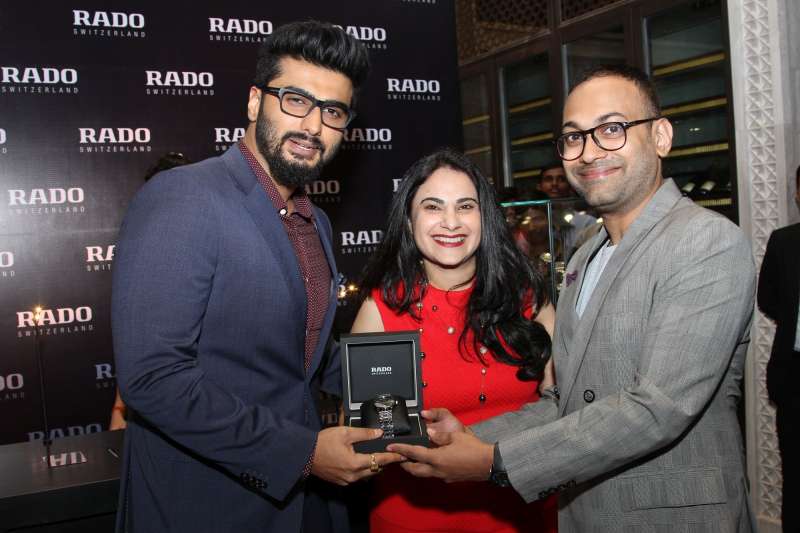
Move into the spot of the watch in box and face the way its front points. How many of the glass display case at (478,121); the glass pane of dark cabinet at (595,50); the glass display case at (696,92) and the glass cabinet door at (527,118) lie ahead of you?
0

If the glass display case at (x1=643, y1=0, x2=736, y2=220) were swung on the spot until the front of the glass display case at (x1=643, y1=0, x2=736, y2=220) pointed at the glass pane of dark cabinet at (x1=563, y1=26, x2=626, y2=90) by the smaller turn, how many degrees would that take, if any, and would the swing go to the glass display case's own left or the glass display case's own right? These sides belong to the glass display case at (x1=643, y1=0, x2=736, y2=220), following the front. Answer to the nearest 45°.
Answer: approximately 90° to the glass display case's own right

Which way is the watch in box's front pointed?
toward the camera

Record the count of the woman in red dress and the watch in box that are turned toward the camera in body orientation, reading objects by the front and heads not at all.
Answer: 2

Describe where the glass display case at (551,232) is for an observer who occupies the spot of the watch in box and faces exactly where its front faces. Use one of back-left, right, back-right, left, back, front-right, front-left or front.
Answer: back-left

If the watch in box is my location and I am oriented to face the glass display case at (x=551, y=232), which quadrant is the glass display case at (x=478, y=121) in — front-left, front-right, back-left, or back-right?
front-left

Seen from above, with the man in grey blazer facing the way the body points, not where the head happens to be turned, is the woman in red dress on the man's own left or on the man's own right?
on the man's own right

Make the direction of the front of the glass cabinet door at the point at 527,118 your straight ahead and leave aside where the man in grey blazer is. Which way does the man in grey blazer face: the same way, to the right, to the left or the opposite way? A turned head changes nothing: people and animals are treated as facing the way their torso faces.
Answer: the same way

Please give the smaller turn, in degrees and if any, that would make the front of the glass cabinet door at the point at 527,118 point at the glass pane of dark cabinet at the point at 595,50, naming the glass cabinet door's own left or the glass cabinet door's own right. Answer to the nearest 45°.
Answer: approximately 90° to the glass cabinet door's own left

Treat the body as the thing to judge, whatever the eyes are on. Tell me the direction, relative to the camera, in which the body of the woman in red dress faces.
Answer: toward the camera

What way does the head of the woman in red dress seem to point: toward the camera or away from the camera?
toward the camera

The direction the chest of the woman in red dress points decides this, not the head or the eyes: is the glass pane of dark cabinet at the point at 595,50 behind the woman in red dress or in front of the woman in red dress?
behind

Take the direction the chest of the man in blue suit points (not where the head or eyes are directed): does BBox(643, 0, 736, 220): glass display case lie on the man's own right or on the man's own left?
on the man's own left

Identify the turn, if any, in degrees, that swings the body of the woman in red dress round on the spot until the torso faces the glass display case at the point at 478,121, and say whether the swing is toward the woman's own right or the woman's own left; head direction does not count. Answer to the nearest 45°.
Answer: approximately 180°

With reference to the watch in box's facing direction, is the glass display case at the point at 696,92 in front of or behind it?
behind

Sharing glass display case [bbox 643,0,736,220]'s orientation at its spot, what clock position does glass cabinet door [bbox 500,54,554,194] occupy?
glass cabinet door [bbox 500,54,554,194] is roughly at 3 o'clock from glass display case [bbox 643,0,736,220].

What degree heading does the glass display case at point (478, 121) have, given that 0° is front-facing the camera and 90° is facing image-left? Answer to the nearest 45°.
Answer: approximately 45°

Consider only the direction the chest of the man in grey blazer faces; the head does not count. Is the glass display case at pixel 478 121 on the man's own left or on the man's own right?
on the man's own right

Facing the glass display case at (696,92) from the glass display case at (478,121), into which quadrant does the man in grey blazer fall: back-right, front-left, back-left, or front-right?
front-right

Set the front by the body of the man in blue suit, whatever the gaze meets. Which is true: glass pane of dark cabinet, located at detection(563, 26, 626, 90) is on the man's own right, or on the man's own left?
on the man's own left
